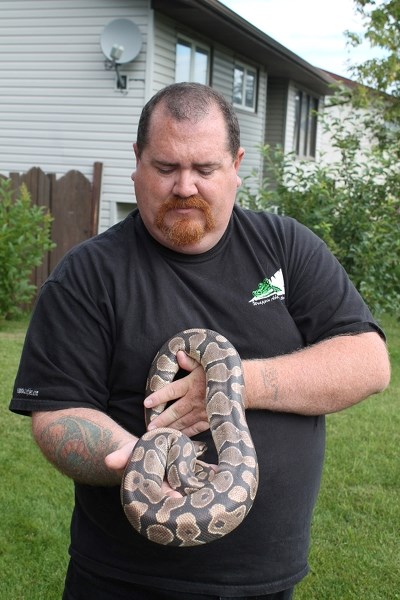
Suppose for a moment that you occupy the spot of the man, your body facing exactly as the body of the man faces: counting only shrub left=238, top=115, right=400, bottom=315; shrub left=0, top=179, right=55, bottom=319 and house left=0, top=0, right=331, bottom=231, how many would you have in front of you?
0

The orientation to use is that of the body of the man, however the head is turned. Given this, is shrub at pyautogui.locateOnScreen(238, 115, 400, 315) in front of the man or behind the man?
behind

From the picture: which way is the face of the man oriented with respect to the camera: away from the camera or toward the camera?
toward the camera

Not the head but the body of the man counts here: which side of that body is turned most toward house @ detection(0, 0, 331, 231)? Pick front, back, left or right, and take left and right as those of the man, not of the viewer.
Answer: back

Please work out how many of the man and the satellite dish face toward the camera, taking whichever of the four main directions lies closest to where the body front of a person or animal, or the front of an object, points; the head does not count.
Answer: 2

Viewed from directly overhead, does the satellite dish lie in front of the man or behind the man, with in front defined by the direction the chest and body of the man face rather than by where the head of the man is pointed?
behind

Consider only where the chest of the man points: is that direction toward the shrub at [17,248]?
no

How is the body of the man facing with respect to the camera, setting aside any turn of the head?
toward the camera

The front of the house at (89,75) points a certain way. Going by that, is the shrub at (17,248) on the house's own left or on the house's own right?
on the house's own right

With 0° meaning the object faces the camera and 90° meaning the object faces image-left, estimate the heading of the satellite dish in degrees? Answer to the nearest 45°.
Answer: approximately 0°

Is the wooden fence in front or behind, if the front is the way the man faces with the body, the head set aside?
behind

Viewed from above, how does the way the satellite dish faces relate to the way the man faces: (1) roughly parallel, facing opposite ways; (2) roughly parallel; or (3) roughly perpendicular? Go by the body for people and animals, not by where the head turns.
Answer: roughly parallel
